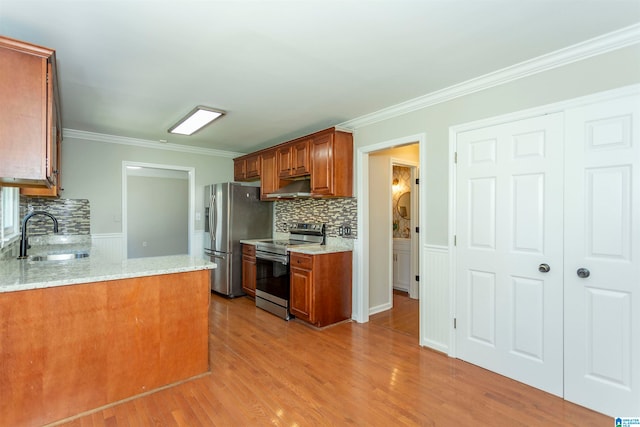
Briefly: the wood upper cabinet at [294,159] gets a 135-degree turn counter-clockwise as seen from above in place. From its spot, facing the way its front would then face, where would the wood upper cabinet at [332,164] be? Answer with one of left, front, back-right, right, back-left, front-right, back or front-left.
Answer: front-right

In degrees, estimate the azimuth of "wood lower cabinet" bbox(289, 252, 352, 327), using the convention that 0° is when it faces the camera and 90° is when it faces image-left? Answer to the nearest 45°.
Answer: approximately 45°

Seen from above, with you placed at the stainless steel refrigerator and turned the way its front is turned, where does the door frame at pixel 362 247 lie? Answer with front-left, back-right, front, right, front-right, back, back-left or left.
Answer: left

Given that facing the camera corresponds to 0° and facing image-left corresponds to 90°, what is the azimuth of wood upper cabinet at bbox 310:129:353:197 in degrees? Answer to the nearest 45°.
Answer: approximately 45°

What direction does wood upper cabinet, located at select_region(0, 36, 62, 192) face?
to the viewer's right

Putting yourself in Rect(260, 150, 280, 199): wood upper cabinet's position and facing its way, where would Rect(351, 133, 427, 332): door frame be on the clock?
The door frame is roughly at 9 o'clock from the wood upper cabinet.

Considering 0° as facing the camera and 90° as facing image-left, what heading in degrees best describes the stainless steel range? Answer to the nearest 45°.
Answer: approximately 45°

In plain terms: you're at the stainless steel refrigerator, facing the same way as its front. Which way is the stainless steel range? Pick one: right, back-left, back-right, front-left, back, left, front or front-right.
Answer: left

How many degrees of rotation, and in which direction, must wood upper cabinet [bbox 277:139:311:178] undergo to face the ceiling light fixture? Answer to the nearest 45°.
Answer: approximately 45° to its right
